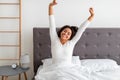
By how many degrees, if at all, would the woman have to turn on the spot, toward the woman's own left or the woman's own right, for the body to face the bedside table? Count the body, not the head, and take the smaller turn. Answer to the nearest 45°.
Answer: approximately 90° to the woman's own right

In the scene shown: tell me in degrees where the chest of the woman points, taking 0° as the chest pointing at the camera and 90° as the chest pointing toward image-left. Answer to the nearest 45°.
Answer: approximately 0°

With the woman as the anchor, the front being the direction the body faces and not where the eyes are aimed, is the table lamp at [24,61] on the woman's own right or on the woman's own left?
on the woman's own right

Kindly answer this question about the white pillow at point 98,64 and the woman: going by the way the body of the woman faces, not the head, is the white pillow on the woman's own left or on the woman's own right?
on the woman's own left
